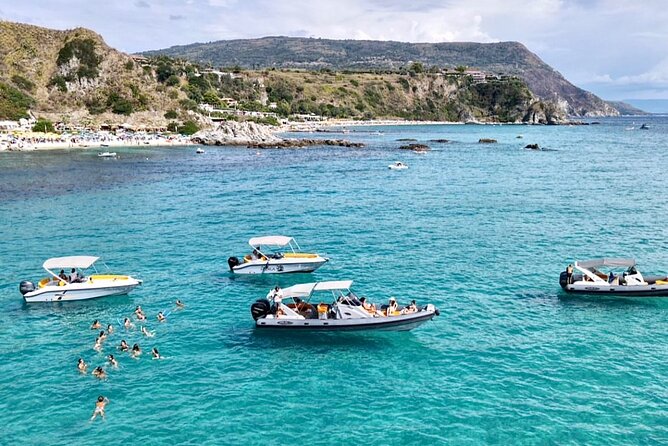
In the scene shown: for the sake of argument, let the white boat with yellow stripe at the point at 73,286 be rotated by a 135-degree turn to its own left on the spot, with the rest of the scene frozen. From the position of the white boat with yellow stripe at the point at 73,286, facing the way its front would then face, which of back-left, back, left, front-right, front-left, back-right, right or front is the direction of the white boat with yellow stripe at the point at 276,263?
back-right

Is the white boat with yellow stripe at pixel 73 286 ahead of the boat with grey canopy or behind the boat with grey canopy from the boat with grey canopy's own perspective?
behind

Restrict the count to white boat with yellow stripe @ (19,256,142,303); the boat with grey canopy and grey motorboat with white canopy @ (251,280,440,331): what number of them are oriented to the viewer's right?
3

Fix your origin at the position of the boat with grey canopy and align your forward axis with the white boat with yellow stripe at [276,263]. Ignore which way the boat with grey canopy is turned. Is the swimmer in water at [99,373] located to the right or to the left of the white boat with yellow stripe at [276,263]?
left

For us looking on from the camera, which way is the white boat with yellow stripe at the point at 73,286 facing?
facing to the right of the viewer

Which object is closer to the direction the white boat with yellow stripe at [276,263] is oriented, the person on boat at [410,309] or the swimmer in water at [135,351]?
the person on boat

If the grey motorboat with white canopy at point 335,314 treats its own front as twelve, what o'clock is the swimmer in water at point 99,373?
The swimmer in water is roughly at 5 o'clock from the grey motorboat with white canopy.

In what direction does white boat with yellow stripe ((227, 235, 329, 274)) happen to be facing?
to the viewer's right

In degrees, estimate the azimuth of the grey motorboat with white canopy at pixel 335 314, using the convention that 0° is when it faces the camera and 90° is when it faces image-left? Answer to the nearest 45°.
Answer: approximately 270°

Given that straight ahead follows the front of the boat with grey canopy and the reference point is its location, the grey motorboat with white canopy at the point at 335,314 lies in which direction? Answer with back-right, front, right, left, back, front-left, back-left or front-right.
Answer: back-right

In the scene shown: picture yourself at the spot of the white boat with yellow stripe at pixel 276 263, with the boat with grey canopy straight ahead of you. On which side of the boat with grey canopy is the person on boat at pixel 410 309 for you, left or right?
right

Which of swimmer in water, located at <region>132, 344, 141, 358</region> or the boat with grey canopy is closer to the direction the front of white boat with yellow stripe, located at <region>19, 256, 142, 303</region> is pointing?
the boat with grey canopy

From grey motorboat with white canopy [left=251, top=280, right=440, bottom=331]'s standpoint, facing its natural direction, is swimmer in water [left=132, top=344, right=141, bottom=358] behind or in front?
behind

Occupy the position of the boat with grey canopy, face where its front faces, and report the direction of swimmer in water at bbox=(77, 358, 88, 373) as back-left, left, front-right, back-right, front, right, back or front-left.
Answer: back-right

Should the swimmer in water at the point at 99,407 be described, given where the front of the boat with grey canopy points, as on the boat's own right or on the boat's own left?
on the boat's own right

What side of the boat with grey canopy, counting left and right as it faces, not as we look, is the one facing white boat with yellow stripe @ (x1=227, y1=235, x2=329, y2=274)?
back

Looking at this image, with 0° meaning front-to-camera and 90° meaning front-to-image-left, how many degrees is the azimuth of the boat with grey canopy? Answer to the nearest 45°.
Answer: approximately 270°
